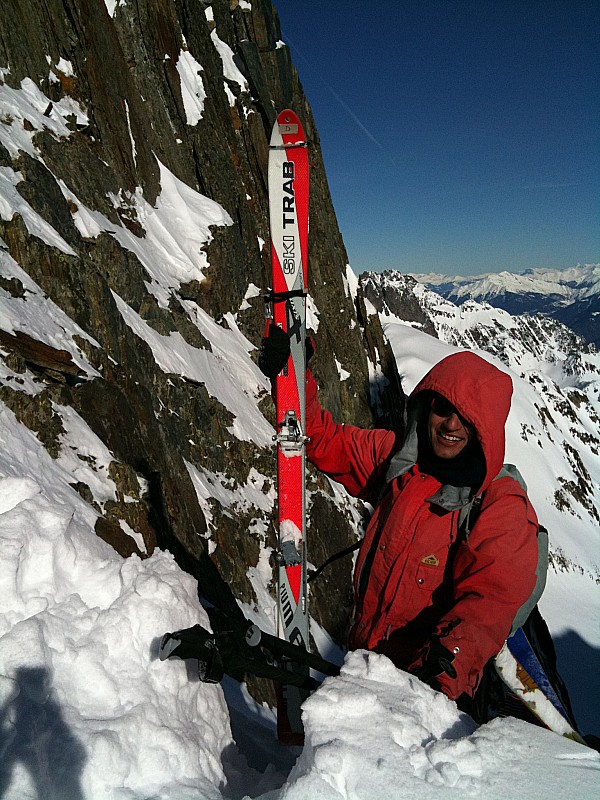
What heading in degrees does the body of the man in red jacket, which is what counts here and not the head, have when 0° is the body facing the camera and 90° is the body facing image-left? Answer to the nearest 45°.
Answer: approximately 45°
